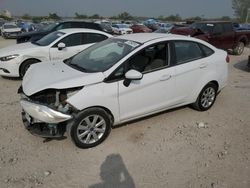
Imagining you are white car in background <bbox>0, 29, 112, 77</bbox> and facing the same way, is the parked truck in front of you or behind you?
behind

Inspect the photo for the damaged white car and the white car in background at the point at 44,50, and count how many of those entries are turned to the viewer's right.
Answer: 0

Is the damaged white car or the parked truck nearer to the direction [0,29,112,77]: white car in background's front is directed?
the damaged white car

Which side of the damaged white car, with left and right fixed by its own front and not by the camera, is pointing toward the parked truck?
back

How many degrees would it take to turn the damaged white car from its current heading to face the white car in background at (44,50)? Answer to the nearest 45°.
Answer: approximately 90° to its right

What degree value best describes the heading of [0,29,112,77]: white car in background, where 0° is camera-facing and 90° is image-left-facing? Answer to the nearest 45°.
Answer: approximately 45°

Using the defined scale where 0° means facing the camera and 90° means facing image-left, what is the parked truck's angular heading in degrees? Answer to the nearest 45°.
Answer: approximately 45°

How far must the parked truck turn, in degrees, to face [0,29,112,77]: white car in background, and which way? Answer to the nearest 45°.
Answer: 0° — it already faces it

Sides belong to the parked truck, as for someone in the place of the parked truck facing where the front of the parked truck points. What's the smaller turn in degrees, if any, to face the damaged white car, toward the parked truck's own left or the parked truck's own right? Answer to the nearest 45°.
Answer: approximately 45° to the parked truck's own left
